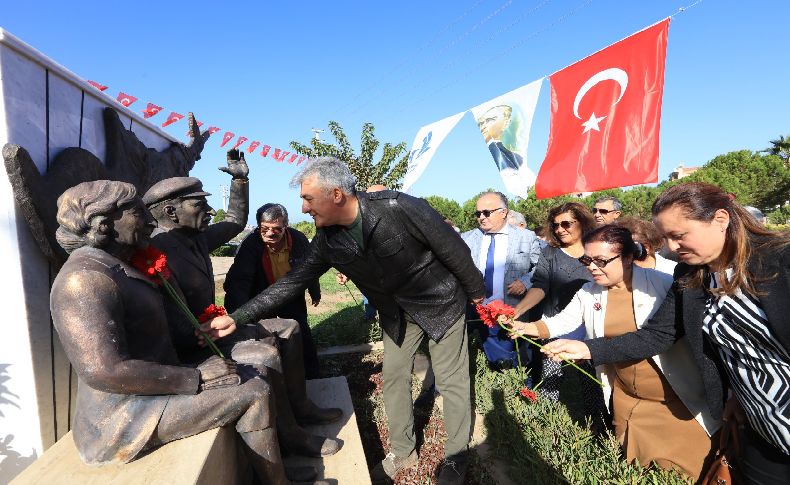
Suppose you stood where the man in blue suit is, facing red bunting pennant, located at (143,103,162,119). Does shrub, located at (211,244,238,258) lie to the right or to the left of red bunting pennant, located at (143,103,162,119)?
right

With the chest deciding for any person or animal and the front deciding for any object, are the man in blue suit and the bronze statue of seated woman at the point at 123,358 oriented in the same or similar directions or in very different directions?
very different directions

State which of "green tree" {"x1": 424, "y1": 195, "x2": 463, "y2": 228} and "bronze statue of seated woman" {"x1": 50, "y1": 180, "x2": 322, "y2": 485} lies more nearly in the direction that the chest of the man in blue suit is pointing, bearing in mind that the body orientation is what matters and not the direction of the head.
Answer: the bronze statue of seated woman

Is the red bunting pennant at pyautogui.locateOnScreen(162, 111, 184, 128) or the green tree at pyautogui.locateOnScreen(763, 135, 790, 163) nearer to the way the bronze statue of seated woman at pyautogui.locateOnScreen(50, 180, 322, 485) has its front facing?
the green tree

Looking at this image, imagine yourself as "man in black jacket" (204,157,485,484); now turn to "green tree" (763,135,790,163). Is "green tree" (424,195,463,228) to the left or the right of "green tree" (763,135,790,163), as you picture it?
left

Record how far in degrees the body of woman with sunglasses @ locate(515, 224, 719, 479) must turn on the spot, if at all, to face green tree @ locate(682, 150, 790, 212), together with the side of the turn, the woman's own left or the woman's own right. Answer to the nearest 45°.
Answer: approximately 135° to the woman's own right

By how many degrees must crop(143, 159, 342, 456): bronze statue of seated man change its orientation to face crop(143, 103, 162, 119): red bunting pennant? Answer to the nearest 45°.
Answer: approximately 90° to its left

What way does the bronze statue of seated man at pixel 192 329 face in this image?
to the viewer's right

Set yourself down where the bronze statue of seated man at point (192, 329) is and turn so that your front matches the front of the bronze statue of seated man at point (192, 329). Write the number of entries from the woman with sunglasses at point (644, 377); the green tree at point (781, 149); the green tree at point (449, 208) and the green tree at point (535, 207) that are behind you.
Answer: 0

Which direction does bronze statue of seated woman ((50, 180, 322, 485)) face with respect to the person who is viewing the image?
facing to the right of the viewer

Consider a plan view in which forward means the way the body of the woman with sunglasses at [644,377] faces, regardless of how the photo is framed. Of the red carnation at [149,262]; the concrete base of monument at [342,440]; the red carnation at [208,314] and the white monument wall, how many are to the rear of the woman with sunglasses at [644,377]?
0

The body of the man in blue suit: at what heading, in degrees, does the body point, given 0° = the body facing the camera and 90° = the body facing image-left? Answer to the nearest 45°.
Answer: approximately 45°

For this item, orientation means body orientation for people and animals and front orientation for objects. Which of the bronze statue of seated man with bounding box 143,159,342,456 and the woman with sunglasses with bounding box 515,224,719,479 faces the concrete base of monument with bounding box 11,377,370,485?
the woman with sunglasses

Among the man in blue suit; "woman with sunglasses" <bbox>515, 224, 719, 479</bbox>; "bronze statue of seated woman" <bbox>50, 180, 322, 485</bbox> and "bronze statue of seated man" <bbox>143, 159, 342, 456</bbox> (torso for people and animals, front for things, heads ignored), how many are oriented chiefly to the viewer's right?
2

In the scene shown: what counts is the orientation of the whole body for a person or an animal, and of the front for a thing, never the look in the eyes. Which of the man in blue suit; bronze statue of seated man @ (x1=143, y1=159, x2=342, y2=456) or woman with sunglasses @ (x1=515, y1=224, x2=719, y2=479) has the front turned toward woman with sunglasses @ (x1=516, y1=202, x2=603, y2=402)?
the bronze statue of seated man

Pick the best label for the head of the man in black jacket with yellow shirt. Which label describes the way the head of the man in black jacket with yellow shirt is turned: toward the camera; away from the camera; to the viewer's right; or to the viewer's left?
toward the camera

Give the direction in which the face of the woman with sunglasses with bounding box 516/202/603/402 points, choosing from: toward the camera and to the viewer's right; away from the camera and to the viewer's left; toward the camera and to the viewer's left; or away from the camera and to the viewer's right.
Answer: toward the camera and to the viewer's left
